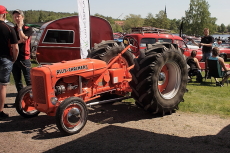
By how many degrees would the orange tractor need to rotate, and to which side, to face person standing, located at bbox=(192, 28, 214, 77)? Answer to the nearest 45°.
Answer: approximately 180°

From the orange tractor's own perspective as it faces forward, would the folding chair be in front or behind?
behind

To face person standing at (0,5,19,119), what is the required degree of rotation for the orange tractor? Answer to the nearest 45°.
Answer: approximately 45° to its right

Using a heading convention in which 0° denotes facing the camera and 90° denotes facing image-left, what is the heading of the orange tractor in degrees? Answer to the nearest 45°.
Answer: approximately 45°

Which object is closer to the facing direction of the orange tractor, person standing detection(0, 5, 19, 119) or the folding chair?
the person standing
